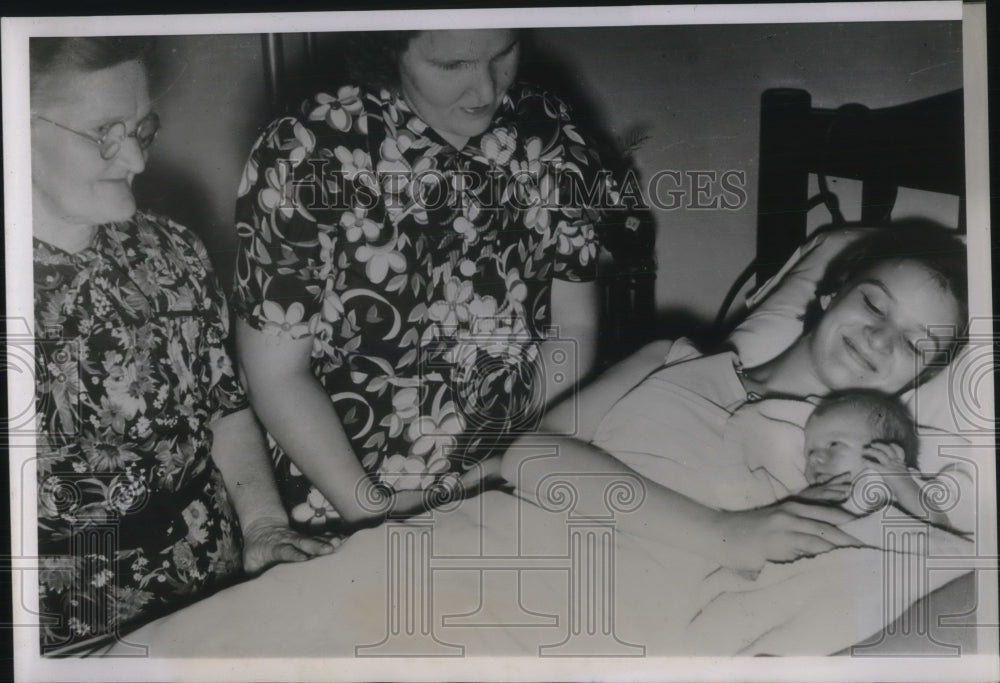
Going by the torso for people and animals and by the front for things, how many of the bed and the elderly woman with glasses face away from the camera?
0

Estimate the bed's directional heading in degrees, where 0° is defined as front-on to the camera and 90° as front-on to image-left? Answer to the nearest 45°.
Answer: approximately 45°

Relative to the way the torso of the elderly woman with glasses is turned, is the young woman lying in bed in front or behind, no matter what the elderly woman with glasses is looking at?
in front

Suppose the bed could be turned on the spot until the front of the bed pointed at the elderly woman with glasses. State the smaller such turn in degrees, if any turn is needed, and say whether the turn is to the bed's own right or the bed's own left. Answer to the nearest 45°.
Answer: approximately 45° to the bed's own right

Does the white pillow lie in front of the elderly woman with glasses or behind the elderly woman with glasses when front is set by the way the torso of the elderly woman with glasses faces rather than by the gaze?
in front

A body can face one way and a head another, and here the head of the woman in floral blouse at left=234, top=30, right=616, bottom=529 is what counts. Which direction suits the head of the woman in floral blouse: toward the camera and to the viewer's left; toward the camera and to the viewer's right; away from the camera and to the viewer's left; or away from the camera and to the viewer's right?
toward the camera and to the viewer's right
